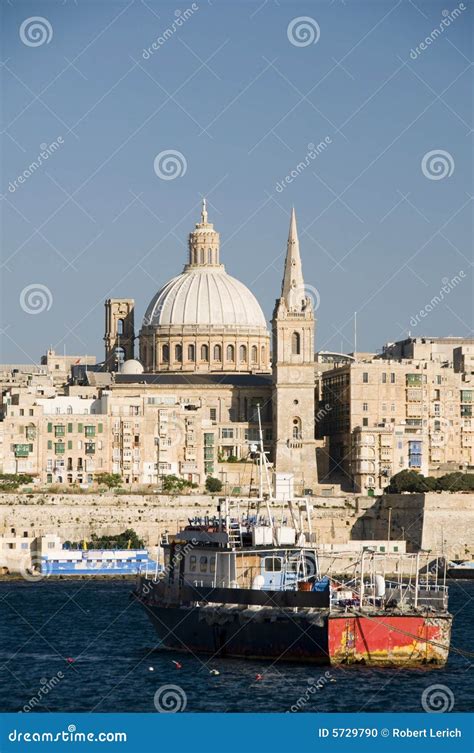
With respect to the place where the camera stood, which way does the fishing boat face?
facing away from the viewer and to the left of the viewer
